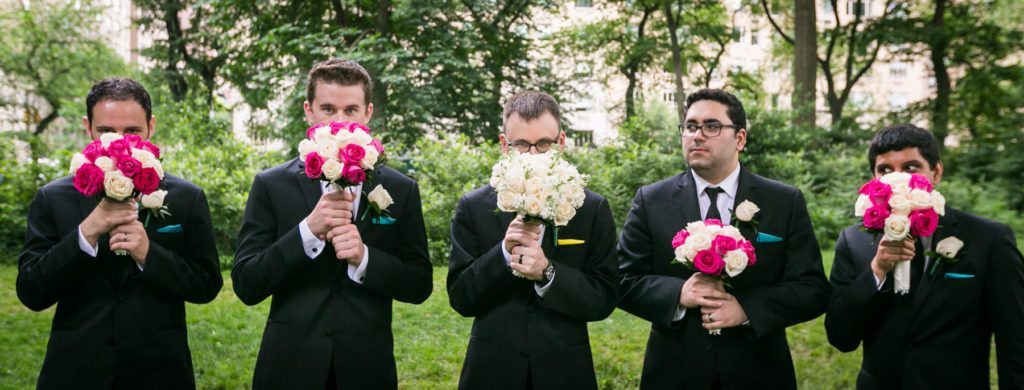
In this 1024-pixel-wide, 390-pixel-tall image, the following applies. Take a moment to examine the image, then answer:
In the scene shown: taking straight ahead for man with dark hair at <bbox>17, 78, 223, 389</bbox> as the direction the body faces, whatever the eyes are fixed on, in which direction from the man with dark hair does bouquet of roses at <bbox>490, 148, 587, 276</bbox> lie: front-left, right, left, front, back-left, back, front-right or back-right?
front-left

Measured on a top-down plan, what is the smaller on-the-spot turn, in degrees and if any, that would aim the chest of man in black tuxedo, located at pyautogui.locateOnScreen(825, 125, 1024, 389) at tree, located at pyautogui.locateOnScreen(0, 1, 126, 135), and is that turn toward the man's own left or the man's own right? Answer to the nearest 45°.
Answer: approximately 90° to the man's own right

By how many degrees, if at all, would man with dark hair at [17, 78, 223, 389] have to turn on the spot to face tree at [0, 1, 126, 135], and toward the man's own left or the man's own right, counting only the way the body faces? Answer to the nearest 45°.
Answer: approximately 180°

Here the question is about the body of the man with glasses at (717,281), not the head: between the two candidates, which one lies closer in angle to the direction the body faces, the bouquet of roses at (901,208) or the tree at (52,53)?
the bouquet of roses

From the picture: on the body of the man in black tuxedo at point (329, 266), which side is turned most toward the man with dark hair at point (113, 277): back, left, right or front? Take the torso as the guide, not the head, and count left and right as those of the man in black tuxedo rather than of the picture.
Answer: right
